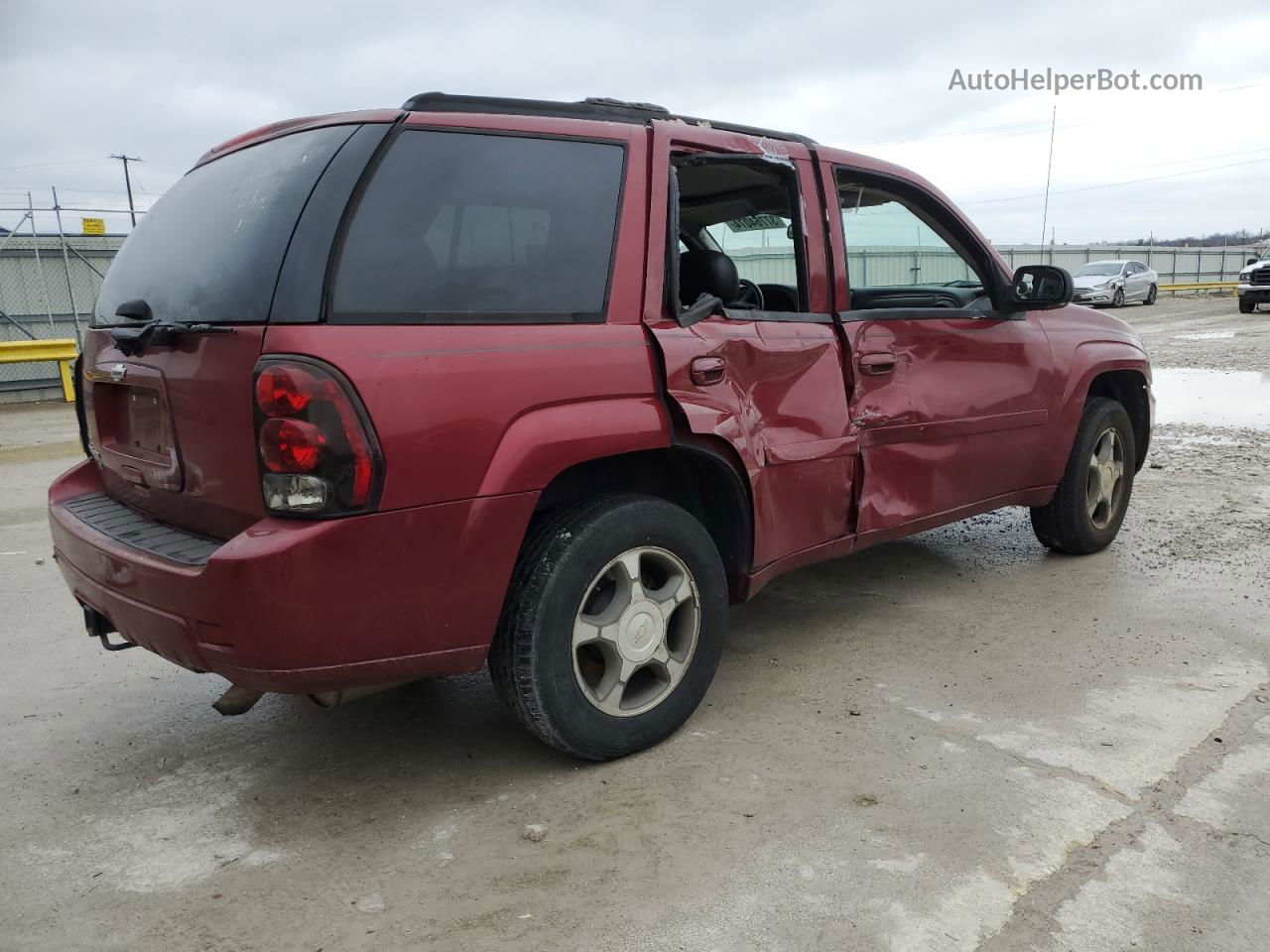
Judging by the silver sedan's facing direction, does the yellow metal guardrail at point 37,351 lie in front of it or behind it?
in front

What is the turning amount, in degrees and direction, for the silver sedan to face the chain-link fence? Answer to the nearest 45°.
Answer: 0° — it already faces it

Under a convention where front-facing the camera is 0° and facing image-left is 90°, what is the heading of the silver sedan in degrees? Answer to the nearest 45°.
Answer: approximately 45°

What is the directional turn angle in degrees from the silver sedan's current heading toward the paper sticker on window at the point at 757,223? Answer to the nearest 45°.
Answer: approximately 45° to its left

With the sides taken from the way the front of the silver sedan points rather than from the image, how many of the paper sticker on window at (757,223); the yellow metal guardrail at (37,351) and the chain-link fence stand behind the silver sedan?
0

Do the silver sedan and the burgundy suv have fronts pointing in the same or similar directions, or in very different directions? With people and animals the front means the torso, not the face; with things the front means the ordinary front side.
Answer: very different directions

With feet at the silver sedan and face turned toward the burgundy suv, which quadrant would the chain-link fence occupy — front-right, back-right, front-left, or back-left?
front-right

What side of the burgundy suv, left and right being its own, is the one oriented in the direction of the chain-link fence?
left

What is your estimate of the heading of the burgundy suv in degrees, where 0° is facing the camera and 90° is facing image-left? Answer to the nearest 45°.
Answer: approximately 225°
